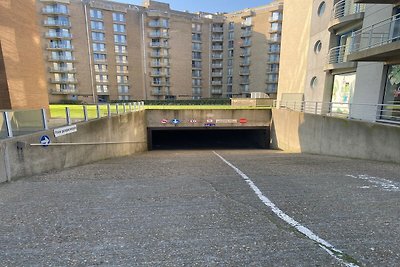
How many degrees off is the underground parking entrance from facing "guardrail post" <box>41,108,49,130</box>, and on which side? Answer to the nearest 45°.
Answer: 0° — it already faces it

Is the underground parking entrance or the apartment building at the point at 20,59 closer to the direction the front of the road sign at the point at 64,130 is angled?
the underground parking entrance

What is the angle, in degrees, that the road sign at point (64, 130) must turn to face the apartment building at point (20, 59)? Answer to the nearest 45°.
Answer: approximately 135° to its left

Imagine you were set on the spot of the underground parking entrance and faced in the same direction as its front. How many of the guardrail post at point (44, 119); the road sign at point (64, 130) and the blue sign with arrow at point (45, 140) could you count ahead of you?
3

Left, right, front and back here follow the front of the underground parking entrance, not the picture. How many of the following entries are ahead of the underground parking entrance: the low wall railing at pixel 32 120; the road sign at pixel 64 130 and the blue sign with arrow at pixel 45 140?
3

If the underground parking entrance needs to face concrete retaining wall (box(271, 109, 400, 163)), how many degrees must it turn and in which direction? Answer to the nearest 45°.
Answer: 0° — it already faces it

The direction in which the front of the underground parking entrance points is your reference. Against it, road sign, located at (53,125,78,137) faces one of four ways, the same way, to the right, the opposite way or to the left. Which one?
to the left

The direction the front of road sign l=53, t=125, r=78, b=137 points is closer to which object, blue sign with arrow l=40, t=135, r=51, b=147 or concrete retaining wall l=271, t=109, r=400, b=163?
the concrete retaining wall
